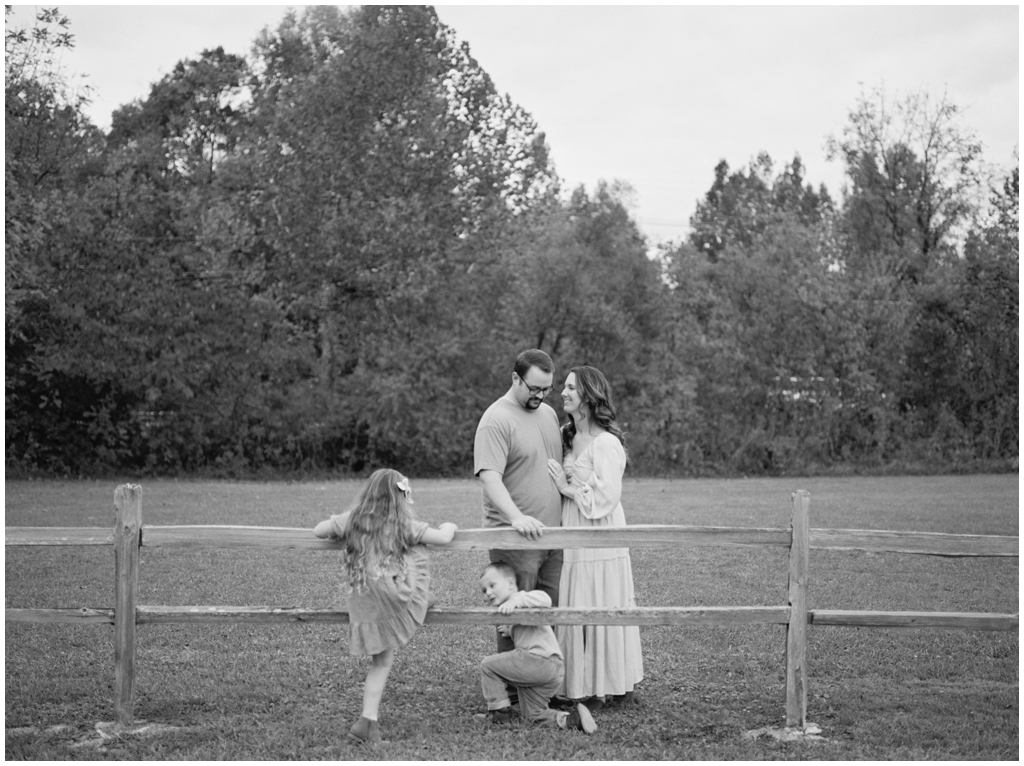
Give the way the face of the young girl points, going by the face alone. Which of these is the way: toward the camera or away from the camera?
away from the camera

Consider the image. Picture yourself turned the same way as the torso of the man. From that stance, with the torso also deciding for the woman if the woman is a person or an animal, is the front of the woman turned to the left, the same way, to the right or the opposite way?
to the right

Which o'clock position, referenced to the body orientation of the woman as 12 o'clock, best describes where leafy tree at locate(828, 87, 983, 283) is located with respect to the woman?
The leafy tree is roughly at 5 o'clock from the woman.

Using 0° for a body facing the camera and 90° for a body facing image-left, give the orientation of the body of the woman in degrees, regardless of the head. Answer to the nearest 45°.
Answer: approximately 45°

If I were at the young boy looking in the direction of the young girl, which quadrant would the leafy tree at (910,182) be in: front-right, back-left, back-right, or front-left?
back-right
